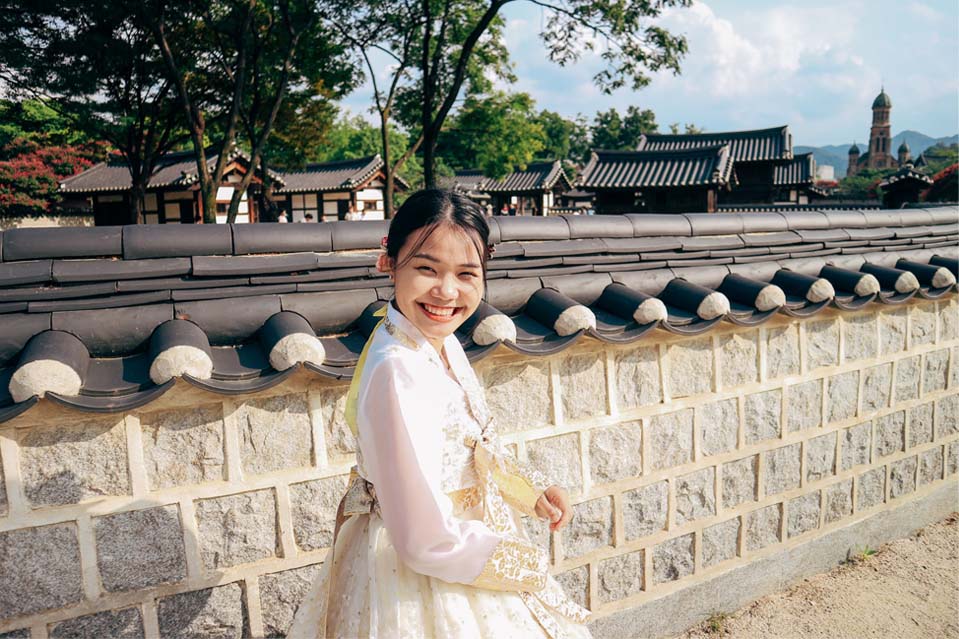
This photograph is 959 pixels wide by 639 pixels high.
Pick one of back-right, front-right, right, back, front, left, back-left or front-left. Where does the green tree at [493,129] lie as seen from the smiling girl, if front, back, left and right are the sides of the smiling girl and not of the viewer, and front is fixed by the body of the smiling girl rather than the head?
back-left

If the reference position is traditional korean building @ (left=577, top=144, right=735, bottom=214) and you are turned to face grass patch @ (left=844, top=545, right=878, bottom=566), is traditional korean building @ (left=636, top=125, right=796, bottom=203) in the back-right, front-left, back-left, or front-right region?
back-left

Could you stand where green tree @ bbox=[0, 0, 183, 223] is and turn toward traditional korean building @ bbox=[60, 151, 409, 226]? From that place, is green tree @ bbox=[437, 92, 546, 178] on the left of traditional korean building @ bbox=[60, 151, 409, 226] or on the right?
right

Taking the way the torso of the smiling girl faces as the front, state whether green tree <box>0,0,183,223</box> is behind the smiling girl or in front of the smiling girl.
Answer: behind

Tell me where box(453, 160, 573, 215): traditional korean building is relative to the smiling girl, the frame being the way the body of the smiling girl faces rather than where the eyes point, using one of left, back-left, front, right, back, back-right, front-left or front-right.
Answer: back-left

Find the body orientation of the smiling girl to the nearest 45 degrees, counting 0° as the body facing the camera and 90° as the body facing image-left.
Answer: approximately 315°

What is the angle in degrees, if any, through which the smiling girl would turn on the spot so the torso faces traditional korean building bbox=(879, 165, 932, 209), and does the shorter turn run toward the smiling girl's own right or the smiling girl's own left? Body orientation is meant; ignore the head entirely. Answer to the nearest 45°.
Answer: approximately 90° to the smiling girl's own left
